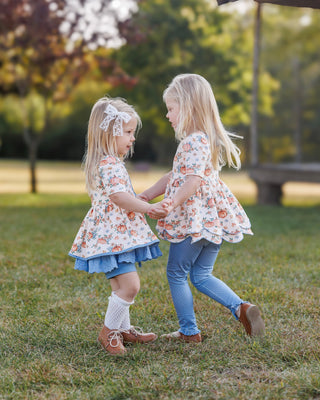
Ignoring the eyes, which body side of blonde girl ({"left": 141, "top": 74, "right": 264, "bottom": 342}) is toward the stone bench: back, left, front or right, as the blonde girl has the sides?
right

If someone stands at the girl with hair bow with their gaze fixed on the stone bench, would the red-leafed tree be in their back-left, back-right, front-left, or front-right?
front-left

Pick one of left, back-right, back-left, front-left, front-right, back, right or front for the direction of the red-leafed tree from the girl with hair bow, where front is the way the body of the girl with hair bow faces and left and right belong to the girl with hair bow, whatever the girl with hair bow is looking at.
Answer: left

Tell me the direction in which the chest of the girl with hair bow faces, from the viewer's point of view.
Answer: to the viewer's right

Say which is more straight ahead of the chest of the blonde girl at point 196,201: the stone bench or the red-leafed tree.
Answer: the red-leafed tree

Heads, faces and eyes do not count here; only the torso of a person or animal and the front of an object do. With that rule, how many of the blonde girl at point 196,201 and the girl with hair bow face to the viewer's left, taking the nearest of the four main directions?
1

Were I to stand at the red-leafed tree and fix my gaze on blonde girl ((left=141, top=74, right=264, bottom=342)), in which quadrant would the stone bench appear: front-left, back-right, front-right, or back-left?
front-left

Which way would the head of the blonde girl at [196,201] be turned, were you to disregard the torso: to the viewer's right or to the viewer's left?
to the viewer's left

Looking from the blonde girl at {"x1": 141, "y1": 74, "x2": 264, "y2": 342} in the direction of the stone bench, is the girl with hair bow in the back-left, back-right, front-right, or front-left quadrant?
back-left

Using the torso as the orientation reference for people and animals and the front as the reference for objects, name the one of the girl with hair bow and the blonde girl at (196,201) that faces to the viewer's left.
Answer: the blonde girl

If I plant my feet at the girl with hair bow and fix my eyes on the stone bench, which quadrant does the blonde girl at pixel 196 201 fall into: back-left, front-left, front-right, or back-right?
front-right

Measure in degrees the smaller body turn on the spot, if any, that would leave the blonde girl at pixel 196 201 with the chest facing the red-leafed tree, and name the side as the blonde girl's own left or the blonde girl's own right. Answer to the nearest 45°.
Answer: approximately 90° to the blonde girl's own right

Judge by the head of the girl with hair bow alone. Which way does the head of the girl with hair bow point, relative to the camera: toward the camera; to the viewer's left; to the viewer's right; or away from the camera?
to the viewer's right

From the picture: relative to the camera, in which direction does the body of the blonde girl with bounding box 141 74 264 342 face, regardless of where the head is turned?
to the viewer's left

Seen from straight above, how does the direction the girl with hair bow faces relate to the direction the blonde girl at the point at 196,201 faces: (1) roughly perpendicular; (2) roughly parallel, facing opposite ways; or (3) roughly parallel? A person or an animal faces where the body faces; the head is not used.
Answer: roughly parallel, facing opposite ways
